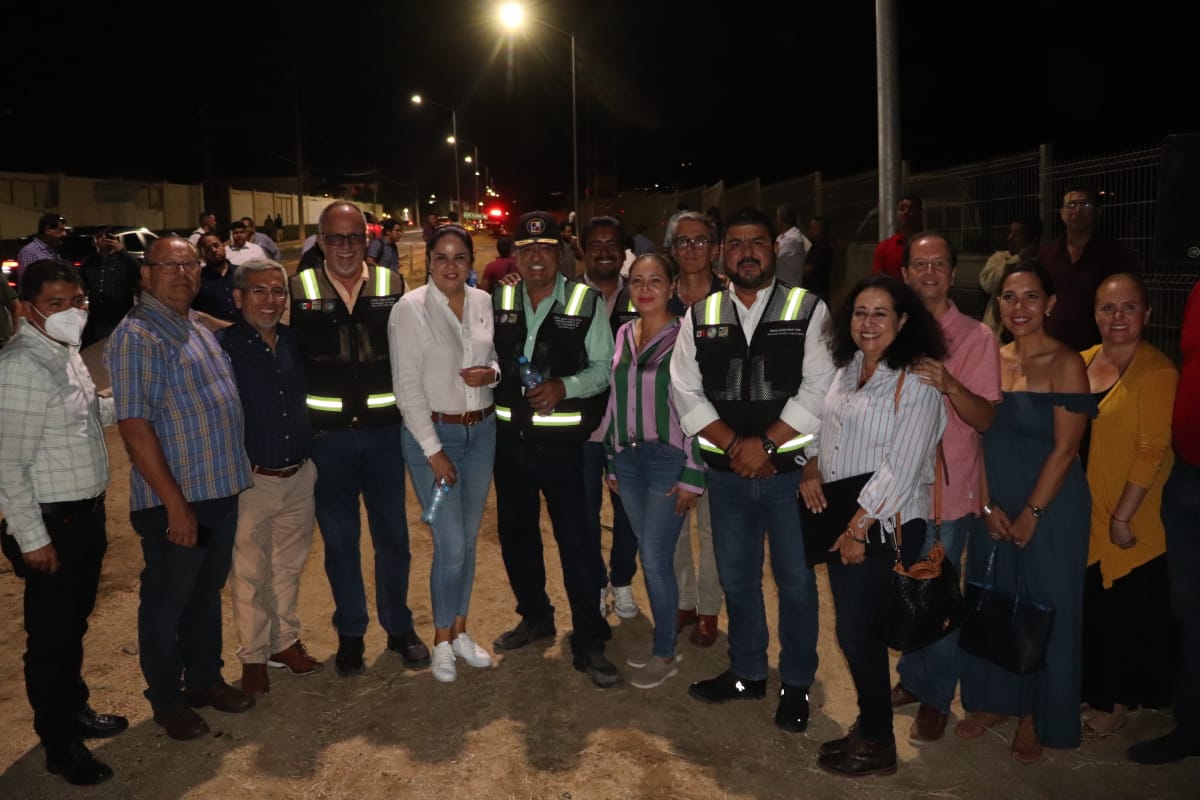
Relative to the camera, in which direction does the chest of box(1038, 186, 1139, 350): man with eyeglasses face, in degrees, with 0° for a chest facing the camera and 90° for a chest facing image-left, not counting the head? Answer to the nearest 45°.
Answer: approximately 0°

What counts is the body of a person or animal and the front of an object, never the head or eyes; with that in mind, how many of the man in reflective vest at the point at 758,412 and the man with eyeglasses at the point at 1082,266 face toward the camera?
2

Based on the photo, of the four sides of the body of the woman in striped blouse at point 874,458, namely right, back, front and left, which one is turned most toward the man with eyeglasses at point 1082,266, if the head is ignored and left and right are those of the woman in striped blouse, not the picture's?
back

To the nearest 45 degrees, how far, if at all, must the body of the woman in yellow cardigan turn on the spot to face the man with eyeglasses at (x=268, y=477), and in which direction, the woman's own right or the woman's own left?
approximately 45° to the woman's own right

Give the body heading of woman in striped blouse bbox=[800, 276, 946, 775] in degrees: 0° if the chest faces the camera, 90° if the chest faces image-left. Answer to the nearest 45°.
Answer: approximately 45°

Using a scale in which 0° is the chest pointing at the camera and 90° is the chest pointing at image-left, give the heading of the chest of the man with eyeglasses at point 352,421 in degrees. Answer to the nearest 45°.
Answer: approximately 0°

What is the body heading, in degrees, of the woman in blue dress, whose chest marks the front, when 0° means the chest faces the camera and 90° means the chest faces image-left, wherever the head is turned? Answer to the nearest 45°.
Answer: approximately 45°
